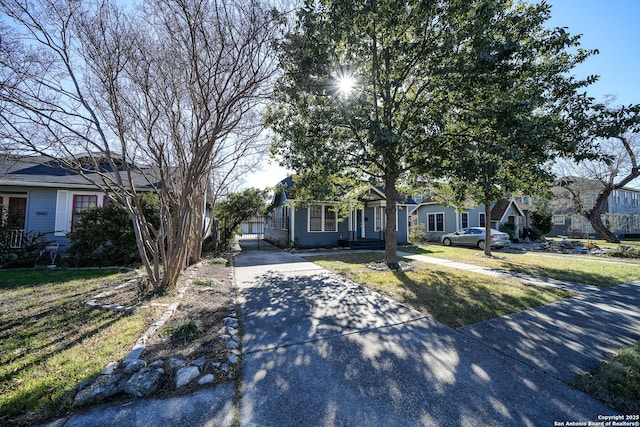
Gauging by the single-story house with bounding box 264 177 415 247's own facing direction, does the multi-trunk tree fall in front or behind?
in front

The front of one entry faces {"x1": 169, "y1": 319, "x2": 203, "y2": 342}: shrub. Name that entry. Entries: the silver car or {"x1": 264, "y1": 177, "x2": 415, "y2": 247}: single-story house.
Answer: the single-story house

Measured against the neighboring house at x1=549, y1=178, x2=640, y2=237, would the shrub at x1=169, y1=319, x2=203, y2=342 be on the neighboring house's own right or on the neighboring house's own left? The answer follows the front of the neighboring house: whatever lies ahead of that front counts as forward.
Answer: on the neighboring house's own right

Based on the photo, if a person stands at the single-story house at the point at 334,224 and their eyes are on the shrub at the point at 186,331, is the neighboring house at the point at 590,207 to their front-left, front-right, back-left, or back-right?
back-left

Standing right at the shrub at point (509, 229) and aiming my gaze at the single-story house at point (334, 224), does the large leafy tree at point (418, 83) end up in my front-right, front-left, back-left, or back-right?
front-left

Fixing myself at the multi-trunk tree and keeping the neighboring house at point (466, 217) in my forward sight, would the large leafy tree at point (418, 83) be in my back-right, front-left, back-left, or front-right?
front-right

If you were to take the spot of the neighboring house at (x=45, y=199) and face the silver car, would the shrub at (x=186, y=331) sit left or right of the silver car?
right

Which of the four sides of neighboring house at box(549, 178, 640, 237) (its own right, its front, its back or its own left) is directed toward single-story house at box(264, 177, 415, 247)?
right

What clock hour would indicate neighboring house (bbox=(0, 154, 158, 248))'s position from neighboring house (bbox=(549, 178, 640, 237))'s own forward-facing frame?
neighboring house (bbox=(0, 154, 158, 248)) is roughly at 2 o'clock from neighboring house (bbox=(549, 178, 640, 237)).

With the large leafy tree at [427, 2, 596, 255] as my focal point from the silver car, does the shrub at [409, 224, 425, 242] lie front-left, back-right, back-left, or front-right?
back-right

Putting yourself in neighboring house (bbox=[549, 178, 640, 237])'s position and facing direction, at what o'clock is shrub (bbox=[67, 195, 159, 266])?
The shrub is roughly at 2 o'clock from the neighboring house.

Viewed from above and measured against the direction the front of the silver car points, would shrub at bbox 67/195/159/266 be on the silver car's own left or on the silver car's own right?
on the silver car's own left

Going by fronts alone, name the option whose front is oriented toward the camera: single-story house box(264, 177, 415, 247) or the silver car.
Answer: the single-story house

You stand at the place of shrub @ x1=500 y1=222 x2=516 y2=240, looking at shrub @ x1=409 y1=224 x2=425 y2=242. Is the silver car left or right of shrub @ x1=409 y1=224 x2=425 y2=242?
left

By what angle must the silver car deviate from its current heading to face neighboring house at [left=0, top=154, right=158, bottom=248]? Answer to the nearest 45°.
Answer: approximately 90° to its left

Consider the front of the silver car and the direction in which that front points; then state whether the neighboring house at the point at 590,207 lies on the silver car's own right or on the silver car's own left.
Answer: on the silver car's own right

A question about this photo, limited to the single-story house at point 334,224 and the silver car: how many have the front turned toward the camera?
1

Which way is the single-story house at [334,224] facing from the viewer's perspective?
toward the camera
